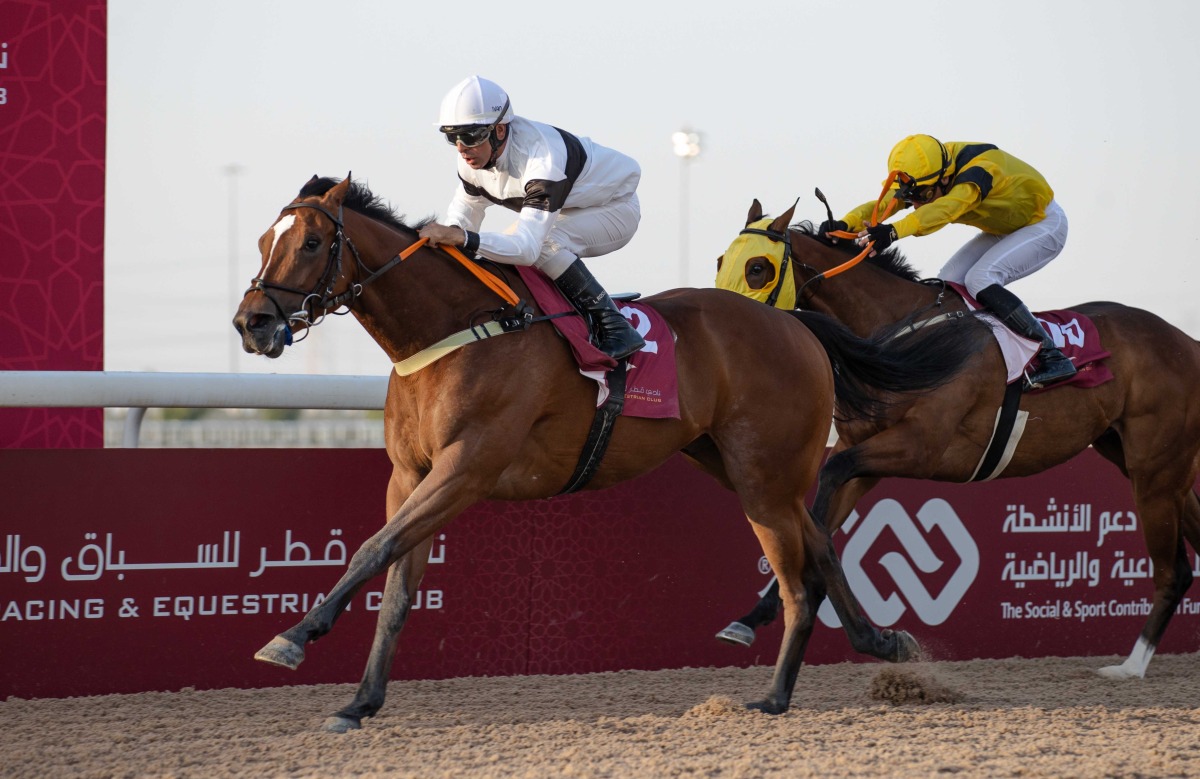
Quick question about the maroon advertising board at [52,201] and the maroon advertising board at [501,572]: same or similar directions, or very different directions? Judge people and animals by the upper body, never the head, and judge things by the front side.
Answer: same or similar directions

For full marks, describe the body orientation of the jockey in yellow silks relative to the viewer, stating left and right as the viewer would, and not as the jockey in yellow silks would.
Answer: facing the viewer and to the left of the viewer

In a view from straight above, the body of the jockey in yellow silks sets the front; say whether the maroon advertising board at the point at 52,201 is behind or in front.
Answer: in front

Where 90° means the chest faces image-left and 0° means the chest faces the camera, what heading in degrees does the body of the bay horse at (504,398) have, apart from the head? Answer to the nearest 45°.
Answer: approximately 90°

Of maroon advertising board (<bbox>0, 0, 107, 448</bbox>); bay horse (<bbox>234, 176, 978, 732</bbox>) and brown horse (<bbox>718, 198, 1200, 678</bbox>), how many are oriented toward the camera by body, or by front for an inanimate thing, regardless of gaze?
1

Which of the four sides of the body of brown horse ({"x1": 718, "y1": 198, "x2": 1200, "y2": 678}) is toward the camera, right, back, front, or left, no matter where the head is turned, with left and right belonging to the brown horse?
left

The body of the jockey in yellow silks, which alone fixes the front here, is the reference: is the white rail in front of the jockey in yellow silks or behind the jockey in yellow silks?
in front

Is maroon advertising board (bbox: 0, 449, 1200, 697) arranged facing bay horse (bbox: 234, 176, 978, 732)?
yes

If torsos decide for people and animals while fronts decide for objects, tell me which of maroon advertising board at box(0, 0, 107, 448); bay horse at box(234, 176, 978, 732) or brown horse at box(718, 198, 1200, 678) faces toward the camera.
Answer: the maroon advertising board

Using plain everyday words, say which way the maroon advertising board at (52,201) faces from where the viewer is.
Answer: facing the viewer

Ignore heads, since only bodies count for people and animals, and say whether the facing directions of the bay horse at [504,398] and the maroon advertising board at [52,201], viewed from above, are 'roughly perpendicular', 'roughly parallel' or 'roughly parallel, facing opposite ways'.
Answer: roughly perpendicular

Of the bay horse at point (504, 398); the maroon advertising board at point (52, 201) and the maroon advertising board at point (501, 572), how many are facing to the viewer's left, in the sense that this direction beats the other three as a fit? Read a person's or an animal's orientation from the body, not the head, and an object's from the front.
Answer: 1

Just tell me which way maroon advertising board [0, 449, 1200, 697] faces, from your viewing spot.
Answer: facing the viewer
